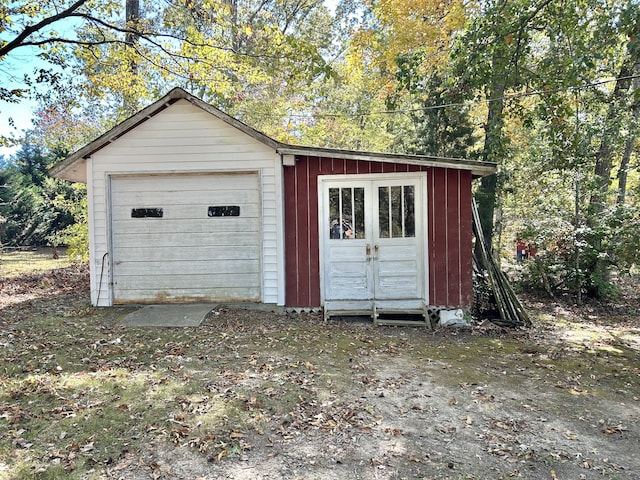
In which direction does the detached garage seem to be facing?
toward the camera
